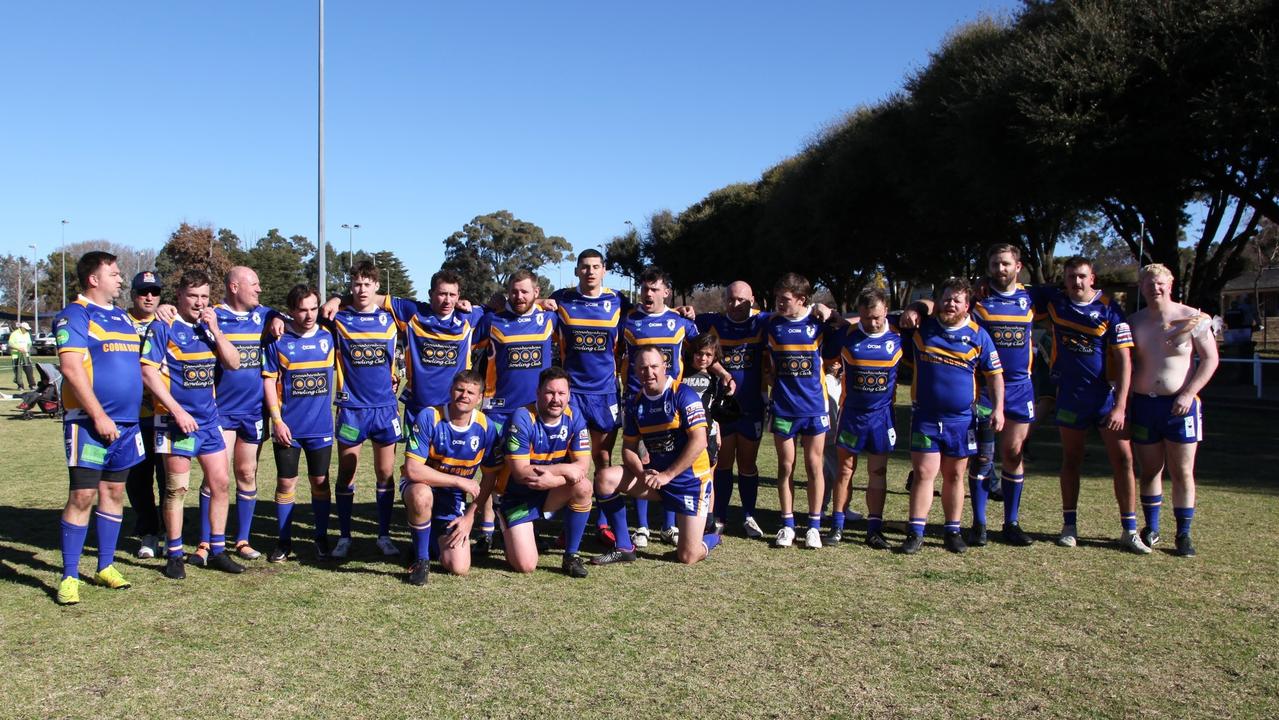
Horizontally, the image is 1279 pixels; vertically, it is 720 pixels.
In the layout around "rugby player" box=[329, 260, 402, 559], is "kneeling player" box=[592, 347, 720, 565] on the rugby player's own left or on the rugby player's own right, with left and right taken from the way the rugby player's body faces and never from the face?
on the rugby player's own left

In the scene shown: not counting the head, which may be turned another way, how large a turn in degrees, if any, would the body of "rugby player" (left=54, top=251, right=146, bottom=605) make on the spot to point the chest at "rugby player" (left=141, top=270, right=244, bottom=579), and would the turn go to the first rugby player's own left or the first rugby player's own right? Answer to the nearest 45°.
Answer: approximately 90° to the first rugby player's own left

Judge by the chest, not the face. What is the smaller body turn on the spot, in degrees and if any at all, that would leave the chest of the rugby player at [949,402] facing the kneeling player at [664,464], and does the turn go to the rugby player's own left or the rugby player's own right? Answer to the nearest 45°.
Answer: approximately 45° to the rugby player's own right

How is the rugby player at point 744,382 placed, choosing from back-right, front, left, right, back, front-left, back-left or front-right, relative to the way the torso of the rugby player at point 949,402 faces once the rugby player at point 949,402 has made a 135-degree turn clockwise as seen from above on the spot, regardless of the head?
front-left

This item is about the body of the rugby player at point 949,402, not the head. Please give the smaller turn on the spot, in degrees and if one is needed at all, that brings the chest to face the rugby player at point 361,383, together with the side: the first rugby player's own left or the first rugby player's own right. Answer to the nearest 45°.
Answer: approximately 90° to the first rugby player's own right

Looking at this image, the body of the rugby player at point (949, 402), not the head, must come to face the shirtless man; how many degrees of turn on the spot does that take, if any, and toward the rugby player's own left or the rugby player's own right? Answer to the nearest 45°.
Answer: approximately 90° to the rugby player's own left
